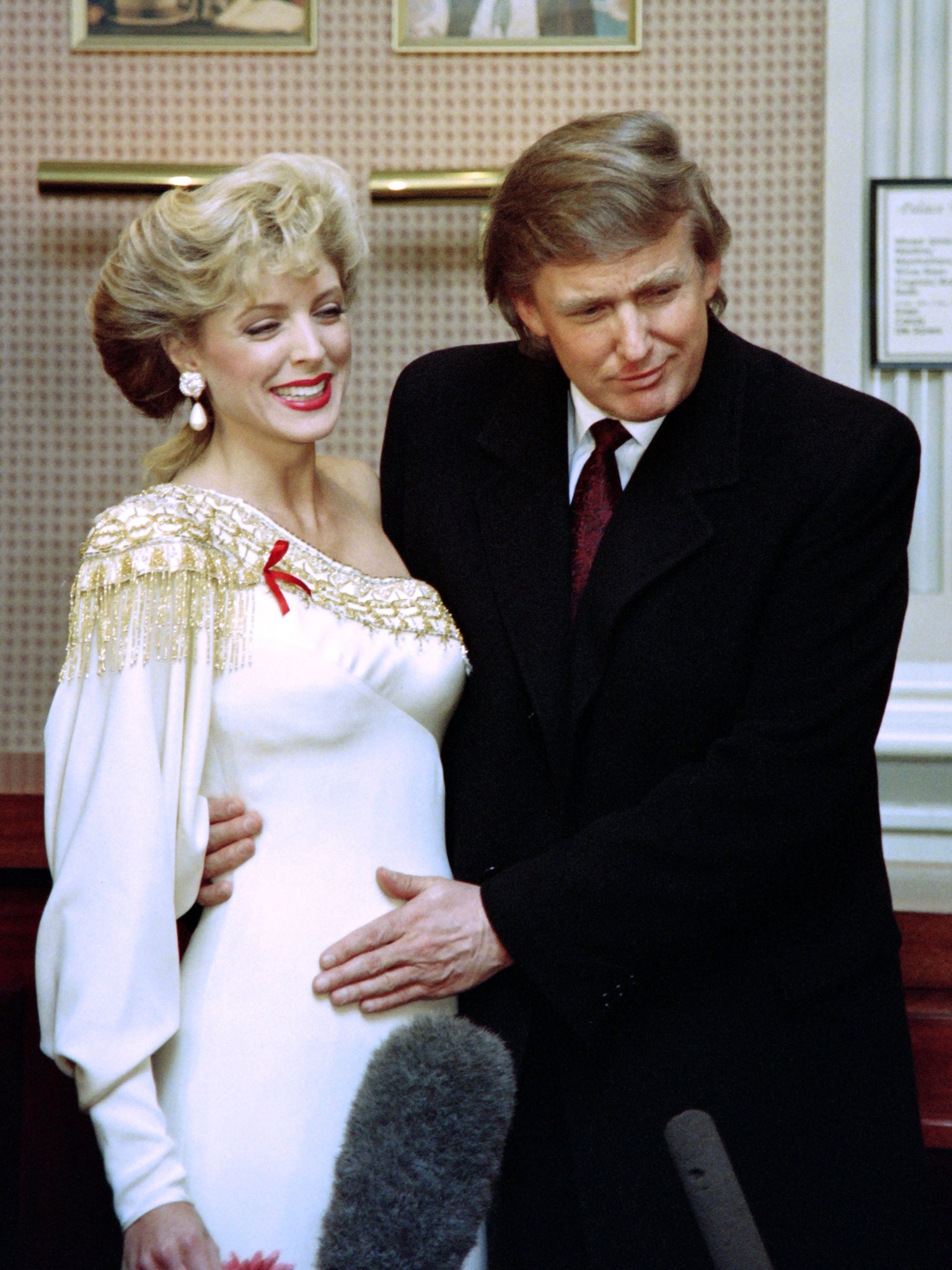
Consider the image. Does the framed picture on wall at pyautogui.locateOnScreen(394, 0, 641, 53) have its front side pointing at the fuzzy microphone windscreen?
yes

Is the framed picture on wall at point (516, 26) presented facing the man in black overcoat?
yes

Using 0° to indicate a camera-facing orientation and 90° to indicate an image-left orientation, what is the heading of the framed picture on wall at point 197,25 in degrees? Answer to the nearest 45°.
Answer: approximately 0°

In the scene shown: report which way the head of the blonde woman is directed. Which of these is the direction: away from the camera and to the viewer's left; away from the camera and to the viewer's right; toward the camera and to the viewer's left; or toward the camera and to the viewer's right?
toward the camera and to the viewer's right
